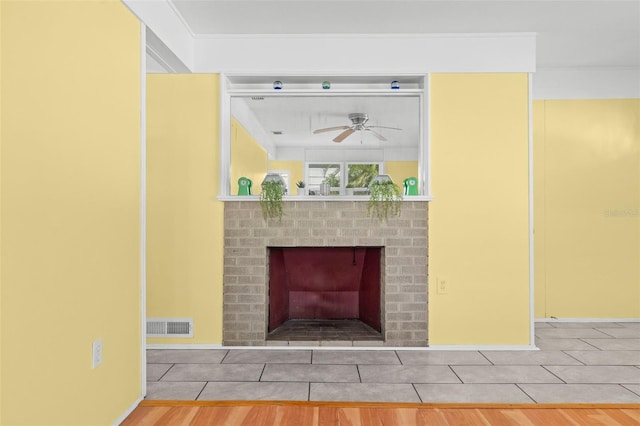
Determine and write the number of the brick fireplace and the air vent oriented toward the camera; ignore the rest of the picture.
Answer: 2

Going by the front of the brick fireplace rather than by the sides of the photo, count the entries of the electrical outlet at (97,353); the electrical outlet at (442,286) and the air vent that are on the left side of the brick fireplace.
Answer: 1

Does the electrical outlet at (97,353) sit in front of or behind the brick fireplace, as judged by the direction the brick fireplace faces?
in front

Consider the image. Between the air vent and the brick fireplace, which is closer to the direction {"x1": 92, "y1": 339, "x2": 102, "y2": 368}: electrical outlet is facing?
the brick fireplace

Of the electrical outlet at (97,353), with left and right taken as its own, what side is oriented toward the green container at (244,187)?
left

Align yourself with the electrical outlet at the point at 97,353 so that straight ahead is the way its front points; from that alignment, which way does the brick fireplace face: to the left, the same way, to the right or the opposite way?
to the right

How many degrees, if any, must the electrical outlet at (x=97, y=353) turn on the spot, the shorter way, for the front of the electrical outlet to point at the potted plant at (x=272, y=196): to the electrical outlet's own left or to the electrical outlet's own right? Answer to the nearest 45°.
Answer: approximately 90° to the electrical outlet's own left

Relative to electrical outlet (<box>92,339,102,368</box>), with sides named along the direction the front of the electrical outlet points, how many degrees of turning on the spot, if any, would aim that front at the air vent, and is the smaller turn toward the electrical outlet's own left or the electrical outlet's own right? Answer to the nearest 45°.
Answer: approximately 90° to the electrical outlet's own left

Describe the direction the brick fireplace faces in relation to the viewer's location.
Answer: facing the viewer

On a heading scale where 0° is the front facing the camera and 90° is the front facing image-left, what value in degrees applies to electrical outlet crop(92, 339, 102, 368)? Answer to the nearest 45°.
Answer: approximately 315°

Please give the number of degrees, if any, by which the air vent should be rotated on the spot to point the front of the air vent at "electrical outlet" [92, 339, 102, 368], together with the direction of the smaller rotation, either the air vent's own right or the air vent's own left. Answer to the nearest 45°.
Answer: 0° — it already faces it

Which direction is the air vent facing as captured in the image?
toward the camera
